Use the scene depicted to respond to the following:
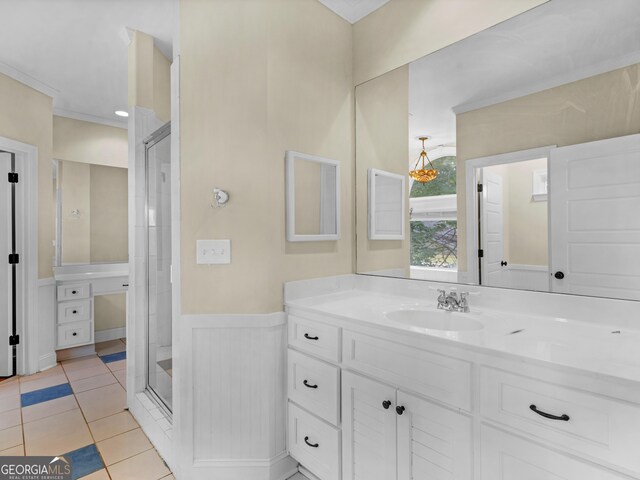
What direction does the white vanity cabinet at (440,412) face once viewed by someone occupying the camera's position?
facing the viewer and to the left of the viewer

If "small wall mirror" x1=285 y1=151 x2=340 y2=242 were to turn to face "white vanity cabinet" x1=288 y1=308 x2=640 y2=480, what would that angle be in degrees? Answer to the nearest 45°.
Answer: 0° — it already faces it

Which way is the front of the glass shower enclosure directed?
to the viewer's left

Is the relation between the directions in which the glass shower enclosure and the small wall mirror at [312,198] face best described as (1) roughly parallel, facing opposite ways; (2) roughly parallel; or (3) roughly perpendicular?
roughly perpendicular

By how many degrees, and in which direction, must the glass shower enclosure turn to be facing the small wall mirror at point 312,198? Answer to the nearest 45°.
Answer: approximately 135° to its left

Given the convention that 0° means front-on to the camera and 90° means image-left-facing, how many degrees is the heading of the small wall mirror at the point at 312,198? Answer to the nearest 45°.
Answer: approximately 315°

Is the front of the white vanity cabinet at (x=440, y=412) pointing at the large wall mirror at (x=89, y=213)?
no

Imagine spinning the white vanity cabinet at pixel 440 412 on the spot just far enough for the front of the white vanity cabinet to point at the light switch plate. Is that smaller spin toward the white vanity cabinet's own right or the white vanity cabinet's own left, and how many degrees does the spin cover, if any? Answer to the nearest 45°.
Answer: approximately 45° to the white vanity cabinet's own right

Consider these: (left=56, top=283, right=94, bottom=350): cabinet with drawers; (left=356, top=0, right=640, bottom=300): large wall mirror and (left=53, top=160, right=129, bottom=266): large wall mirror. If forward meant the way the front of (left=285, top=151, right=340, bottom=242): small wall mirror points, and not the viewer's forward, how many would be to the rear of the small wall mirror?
2

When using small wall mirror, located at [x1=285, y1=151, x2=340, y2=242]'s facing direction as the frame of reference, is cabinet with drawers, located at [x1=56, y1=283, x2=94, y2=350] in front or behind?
behind

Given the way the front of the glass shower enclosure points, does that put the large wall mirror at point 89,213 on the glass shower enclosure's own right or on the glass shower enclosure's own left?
on the glass shower enclosure's own right

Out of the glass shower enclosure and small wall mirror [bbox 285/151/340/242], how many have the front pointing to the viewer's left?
1

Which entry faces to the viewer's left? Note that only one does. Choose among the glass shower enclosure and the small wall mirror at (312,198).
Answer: the glass shower enclosure

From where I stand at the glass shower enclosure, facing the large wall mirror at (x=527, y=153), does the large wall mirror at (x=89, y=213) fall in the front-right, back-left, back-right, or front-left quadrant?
back-left
